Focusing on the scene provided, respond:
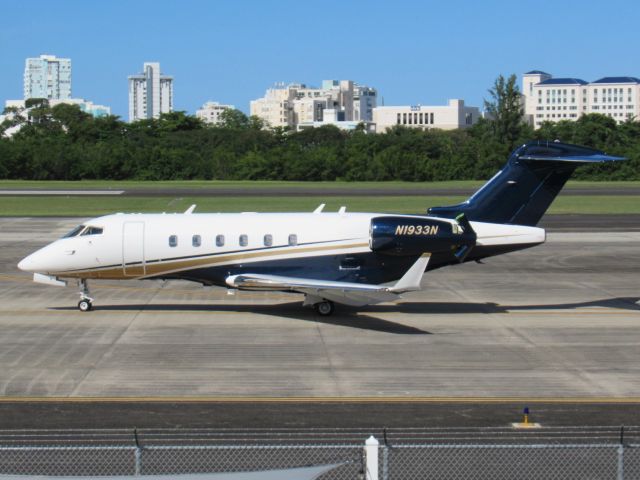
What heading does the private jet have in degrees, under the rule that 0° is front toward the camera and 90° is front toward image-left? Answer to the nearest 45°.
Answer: approximately 90°

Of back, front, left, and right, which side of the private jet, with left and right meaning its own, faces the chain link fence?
left
